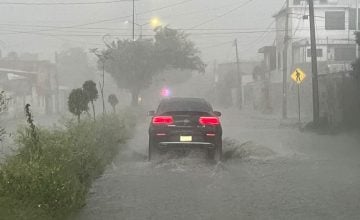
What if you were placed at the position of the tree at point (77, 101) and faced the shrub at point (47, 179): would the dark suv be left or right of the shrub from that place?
left

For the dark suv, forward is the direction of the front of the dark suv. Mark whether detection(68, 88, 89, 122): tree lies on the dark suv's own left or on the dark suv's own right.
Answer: on the dark suv's own left

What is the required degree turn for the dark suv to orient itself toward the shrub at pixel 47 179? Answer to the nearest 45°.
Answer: approximately 180°

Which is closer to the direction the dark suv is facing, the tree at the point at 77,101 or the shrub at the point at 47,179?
the tree

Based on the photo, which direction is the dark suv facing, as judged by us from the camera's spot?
facing away from the viewer
